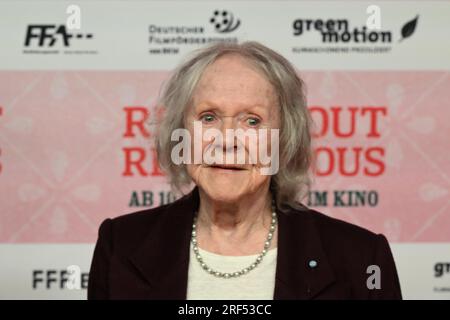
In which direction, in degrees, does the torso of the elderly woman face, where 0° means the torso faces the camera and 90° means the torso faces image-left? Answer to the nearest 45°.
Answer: approximately 0°
